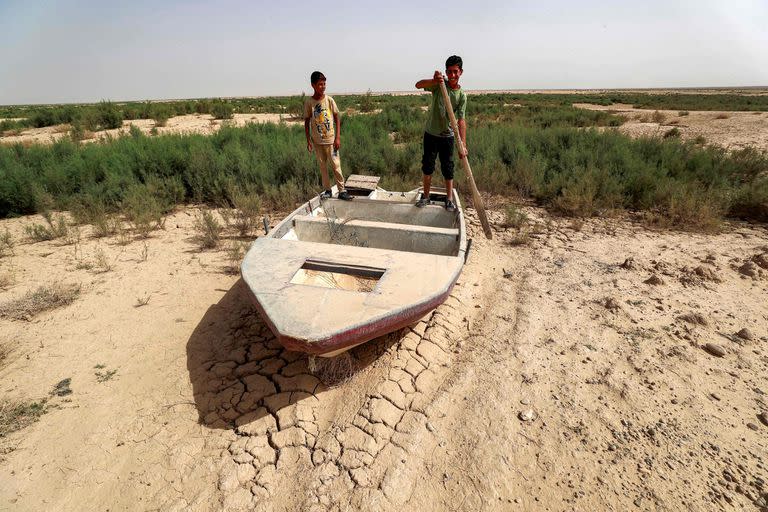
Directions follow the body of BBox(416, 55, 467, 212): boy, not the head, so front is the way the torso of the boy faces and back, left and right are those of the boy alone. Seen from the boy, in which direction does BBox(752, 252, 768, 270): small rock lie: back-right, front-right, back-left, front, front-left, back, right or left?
left

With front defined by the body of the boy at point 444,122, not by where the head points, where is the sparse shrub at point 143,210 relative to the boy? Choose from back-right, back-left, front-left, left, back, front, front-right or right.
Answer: right

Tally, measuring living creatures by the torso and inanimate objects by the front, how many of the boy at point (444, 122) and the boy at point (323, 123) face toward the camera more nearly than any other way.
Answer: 2

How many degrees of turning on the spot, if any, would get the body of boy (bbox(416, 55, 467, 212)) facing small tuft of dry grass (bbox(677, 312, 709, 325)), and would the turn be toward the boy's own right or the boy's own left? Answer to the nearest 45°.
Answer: approximately 45° to the boy's own left

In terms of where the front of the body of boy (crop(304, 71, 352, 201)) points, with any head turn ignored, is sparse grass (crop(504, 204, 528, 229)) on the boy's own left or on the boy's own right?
on the boy's own left

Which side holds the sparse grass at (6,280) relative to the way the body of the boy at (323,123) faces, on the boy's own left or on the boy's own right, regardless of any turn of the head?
on the boy's own right

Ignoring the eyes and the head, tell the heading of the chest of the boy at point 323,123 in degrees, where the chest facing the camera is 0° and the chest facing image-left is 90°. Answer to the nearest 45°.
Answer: approximately 0°

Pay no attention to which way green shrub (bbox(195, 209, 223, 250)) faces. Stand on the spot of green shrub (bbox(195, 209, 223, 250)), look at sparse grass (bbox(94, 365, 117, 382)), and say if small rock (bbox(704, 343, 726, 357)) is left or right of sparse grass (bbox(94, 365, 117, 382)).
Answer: left
